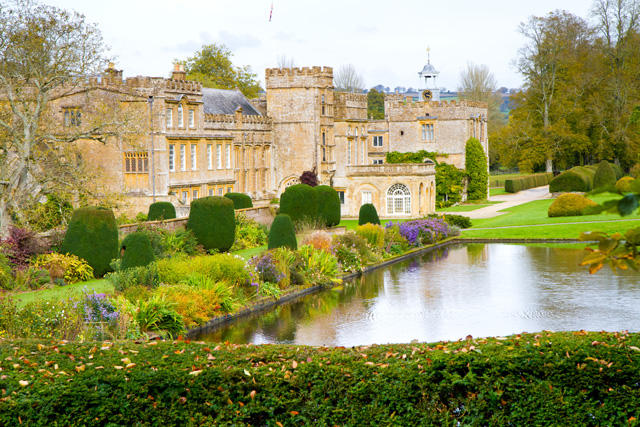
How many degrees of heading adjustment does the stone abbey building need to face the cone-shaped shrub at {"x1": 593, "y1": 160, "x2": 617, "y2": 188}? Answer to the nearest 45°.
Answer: approximately 45° to its left

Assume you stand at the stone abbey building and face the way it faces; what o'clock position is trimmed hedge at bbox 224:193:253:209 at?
The trimmed hedge is roughly at 2 o'clock from the stone abbey building.

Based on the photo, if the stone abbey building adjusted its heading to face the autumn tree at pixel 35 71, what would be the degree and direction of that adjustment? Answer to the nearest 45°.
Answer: approximately 45° to its right

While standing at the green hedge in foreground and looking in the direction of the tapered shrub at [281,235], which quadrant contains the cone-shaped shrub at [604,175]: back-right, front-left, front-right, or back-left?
front-right

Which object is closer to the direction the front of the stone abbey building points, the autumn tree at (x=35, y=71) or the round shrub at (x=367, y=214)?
the round shrub

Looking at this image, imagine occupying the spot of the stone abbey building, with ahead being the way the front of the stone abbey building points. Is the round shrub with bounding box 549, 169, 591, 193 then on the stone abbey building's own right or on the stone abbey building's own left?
on the stone abbey building's own left

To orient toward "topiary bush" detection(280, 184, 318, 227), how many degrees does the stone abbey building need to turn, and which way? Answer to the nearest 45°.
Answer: approximately 45° to its right

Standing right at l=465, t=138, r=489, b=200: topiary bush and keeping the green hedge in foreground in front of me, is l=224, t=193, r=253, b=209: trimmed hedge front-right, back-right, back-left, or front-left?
front-right

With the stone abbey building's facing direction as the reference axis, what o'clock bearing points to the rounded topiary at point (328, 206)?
The rounded topiary is roughly at 1 o'clock from the stone abbey building.

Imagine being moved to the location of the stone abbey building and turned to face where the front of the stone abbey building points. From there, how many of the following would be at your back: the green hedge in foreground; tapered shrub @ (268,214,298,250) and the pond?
0

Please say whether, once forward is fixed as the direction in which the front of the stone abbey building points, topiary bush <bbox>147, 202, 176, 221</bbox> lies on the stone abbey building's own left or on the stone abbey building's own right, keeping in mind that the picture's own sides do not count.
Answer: on the stone abbey building's own right

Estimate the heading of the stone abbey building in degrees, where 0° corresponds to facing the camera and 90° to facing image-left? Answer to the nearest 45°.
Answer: approximately 315°

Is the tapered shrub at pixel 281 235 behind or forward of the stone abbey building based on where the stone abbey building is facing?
forward

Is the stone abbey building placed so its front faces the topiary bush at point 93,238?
no
